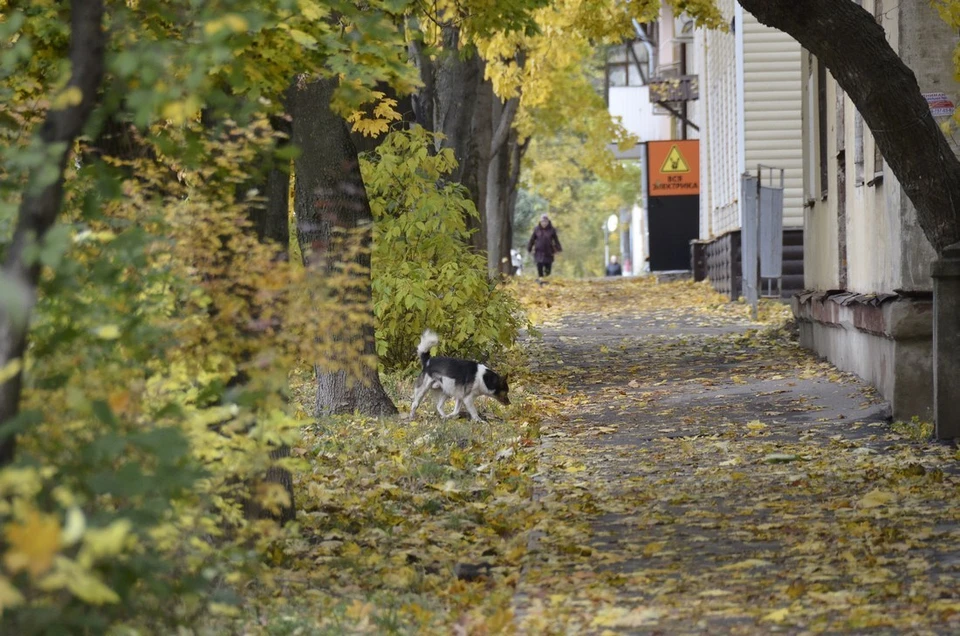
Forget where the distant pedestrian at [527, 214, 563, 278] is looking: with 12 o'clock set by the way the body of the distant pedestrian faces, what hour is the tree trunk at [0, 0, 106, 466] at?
The tree trunk is roughly at 12 o'clock from the distant pedestrian.

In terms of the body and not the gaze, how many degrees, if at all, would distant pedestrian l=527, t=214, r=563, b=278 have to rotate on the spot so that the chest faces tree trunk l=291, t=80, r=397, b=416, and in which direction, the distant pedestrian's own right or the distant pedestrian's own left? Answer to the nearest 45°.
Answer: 0° — they already face it

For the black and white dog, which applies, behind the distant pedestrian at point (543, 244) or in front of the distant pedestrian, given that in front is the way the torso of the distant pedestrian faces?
in front

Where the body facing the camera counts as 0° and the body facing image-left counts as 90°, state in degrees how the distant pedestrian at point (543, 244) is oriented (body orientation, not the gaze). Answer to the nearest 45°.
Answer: approximately 0°

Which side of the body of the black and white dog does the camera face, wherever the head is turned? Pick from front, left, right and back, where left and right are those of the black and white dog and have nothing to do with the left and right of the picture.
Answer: right

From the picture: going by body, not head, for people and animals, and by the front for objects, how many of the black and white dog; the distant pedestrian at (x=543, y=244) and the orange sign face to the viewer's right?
1

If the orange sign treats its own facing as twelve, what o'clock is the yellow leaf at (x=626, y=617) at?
The yellow leaf is roughly at 12 o'clock from the orange sign.

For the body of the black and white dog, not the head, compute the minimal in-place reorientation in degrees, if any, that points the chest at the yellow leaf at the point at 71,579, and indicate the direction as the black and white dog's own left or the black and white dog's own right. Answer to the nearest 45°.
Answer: approximately 90° to the black and white dog's own right

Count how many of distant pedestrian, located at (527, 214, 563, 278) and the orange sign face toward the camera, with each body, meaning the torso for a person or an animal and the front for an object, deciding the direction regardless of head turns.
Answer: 2

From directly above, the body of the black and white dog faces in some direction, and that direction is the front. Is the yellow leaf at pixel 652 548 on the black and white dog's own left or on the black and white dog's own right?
on the black and white dog's own right

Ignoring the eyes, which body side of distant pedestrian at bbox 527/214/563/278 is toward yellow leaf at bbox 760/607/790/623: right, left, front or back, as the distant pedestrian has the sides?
front

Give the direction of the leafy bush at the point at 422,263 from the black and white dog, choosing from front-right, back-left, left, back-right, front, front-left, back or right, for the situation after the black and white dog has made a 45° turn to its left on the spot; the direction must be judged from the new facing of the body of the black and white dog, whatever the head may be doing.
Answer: front-left

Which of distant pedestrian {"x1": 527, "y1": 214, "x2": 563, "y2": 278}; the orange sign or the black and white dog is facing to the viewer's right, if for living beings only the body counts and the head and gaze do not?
the black and white dog

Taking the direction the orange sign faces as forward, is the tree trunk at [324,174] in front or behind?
in front
